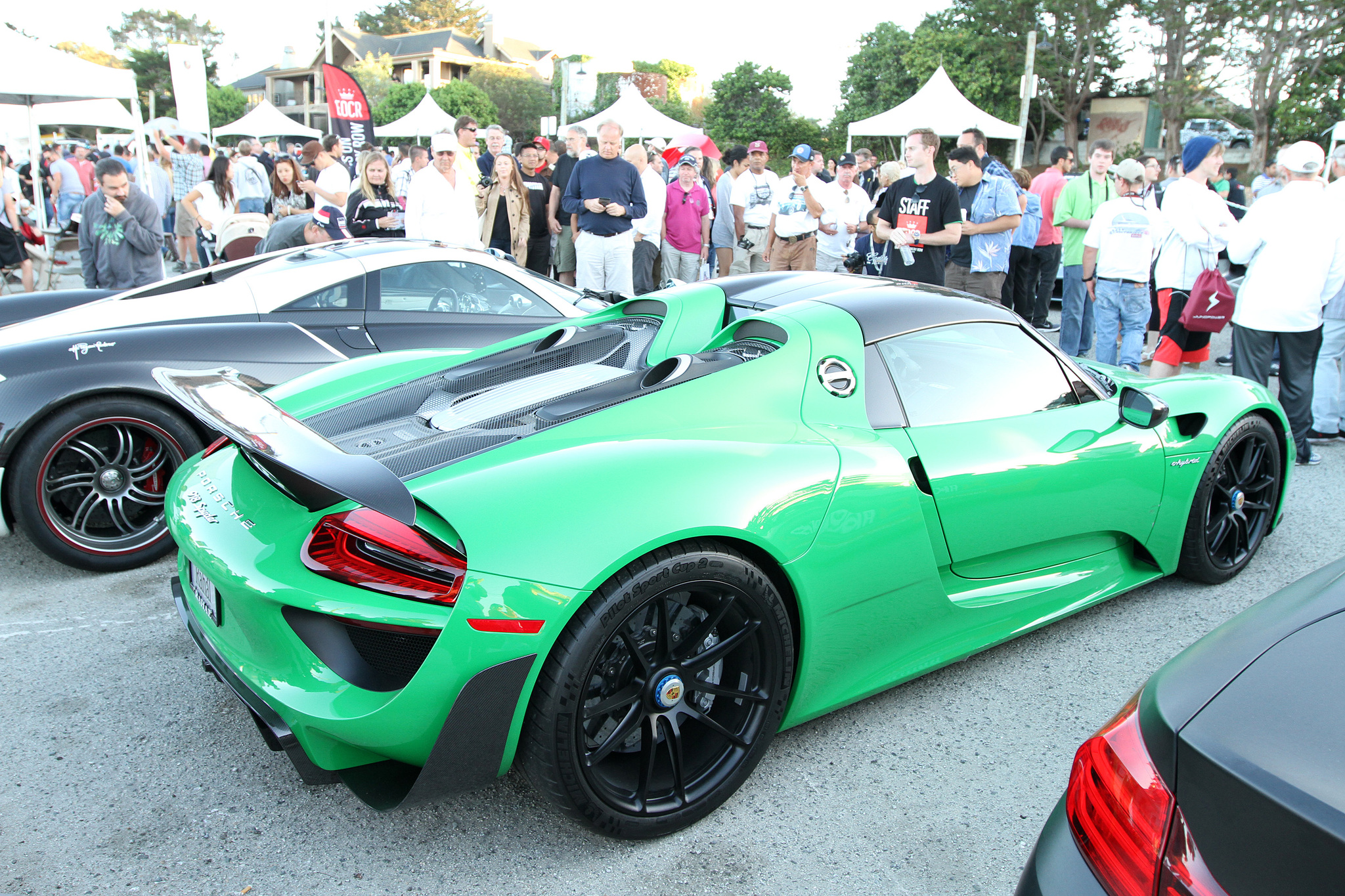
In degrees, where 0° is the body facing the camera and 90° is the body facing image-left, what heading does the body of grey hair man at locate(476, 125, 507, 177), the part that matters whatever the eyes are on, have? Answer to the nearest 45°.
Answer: approximately 0°

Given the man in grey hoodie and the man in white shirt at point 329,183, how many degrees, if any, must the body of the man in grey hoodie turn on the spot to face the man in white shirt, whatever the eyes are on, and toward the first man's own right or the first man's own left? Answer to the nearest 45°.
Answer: approximately 135° to the first man's own left

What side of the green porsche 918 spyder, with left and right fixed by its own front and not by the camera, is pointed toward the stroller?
left

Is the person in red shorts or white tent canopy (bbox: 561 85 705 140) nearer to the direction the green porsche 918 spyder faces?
the person in red shorts

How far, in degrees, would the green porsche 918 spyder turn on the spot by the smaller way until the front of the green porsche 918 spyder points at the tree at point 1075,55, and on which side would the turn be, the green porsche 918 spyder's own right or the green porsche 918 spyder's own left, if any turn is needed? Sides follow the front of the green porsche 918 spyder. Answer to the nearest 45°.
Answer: approximately 45° to the green porsche 918 spyder's own left
